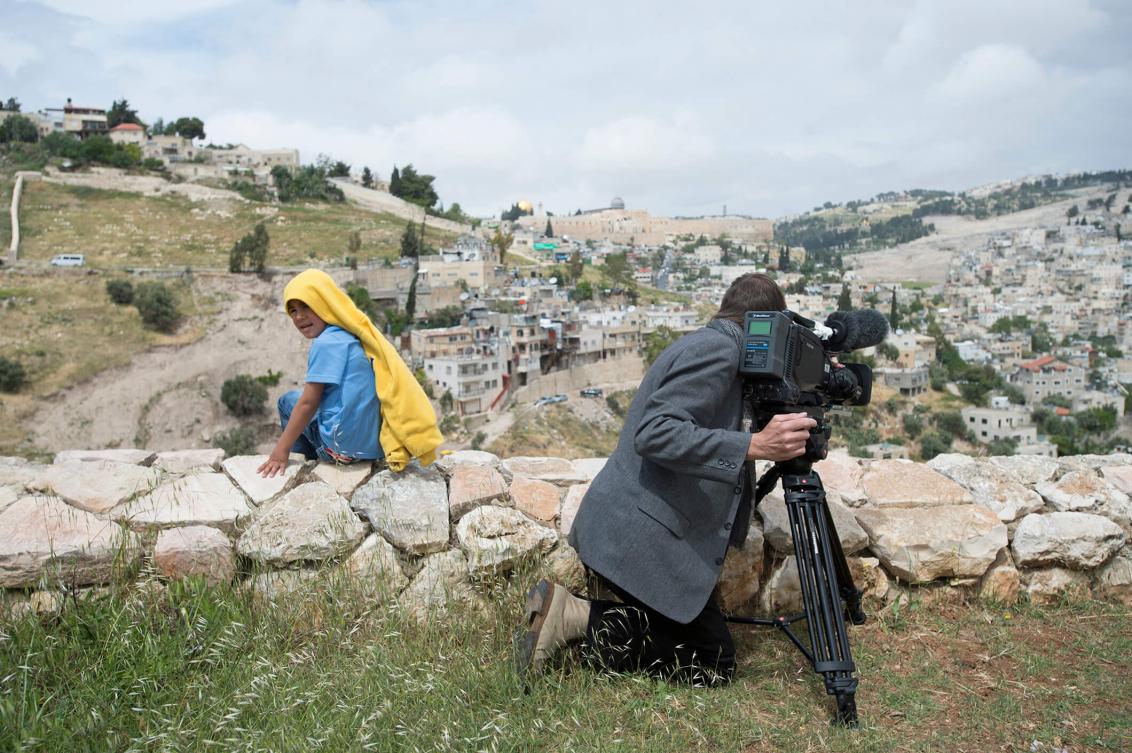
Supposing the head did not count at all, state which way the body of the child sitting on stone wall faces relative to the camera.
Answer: to the viewer's left

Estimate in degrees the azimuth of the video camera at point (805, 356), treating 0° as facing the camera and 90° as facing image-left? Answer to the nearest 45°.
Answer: approximately 225°

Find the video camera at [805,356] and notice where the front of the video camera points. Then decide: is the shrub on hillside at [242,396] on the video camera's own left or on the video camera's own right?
on the video camera's own left

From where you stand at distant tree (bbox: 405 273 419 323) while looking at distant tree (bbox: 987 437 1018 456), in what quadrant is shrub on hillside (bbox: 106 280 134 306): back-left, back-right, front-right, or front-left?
back-right

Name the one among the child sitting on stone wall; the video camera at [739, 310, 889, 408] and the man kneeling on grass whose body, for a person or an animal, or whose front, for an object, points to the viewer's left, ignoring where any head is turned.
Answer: the child sitting on stone wall

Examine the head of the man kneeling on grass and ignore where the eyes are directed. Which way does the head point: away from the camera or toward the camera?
away from the camera

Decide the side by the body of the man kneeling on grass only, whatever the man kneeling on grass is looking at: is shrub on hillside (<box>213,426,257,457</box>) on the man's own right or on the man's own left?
on the man's own left

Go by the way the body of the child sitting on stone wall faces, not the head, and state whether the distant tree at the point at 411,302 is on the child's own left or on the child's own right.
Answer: on the child's own right

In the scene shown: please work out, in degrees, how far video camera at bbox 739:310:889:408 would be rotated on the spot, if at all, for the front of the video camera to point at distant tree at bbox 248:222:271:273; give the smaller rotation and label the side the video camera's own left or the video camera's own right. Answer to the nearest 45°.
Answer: approximately 90° to the video camera's own left

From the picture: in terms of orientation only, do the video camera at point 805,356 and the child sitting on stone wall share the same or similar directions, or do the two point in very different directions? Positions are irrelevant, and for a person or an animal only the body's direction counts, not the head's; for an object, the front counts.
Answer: very different directions

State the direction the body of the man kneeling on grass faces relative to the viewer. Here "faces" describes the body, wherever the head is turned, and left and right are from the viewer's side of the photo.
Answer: facing to the right of the viewer

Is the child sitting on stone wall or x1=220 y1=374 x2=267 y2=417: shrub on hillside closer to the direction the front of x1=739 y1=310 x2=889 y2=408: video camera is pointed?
the shrub on hillside
